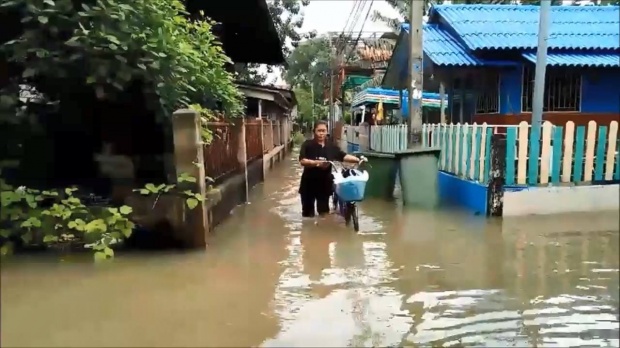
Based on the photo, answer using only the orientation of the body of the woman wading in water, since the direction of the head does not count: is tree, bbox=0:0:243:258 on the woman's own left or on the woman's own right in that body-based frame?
on the woman's own right

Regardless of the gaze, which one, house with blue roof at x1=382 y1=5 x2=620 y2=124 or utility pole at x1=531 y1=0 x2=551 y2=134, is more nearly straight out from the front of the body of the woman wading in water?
the utility pole

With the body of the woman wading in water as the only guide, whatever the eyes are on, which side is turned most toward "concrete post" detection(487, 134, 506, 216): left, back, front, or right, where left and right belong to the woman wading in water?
left

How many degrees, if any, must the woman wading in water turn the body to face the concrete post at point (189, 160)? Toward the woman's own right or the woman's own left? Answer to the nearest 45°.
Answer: approximately 45° to the woman's own right

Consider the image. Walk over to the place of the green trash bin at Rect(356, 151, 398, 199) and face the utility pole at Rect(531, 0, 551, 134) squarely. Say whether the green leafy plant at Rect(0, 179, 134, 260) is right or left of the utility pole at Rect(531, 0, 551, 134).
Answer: right

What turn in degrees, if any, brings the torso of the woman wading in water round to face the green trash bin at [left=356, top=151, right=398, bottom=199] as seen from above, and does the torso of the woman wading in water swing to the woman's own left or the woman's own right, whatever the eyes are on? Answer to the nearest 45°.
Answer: approximately 135° to the woman's own left

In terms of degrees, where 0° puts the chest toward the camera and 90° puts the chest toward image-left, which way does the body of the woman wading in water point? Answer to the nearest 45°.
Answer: approximately 0°

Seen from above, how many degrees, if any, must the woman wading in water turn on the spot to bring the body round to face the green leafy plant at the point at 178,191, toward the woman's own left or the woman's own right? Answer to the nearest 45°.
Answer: approximately 45° to the woman's own right

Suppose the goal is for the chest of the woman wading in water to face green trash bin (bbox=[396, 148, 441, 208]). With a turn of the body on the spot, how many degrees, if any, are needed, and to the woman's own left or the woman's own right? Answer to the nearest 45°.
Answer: approximately 135° to the woman's own left

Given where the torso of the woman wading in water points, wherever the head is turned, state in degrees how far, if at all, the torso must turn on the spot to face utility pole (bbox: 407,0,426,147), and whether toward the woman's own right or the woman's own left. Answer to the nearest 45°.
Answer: approximately 135° to the woman's own left
